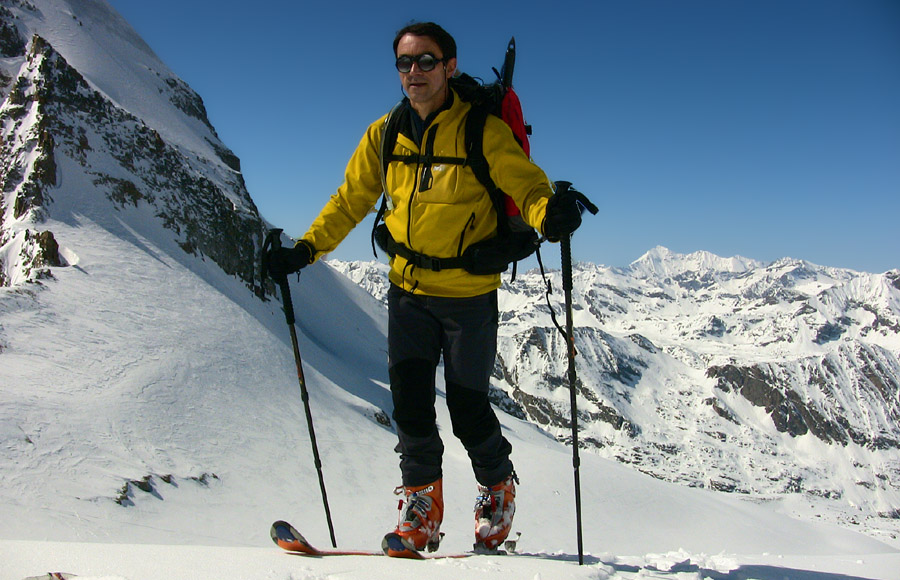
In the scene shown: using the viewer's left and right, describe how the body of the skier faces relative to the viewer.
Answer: facing the viewer and to the left of the viewer
